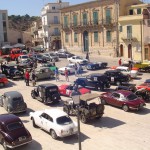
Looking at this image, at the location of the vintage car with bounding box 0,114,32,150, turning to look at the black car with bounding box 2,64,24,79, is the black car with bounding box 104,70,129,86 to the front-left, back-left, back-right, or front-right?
front-right

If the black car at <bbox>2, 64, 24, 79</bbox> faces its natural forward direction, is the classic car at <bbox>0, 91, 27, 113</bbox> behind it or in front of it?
in front

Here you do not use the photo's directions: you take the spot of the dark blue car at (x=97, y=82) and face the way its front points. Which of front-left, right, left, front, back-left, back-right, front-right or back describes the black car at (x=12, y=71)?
front

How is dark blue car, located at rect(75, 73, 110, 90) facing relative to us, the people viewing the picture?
facing away from the viewer and to the left of the viewer

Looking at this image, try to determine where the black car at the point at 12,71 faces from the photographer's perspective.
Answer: facing the viewer and to the right of the viewer

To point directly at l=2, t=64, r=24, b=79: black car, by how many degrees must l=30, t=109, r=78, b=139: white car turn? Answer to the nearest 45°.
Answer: approximately 45° to its right
